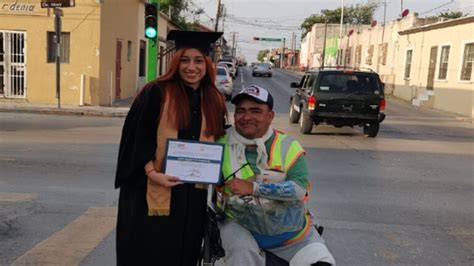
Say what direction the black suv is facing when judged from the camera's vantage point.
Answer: facing away from the viewer

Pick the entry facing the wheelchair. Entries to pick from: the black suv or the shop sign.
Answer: the shop sign

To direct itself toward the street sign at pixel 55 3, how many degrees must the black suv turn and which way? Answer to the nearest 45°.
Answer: approximately 90° to its left

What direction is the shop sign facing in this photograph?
toward the camera

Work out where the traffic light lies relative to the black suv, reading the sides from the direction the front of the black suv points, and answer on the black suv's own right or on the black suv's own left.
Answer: on the black suv's own left

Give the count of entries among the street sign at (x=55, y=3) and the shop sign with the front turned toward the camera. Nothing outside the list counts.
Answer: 2

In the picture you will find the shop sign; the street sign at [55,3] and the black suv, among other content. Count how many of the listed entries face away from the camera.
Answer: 1

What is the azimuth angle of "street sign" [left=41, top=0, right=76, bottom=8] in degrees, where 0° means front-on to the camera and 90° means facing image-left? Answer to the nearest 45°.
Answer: approximately 0°

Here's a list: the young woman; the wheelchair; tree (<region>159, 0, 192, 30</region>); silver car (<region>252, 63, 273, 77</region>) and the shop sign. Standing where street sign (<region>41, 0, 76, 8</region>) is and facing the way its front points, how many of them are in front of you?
2

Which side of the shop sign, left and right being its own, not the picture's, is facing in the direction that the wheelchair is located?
front

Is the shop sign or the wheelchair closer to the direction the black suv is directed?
the shop sign

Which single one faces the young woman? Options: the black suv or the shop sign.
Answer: the shop sign

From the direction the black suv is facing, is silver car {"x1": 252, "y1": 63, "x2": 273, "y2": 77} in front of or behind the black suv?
in front
